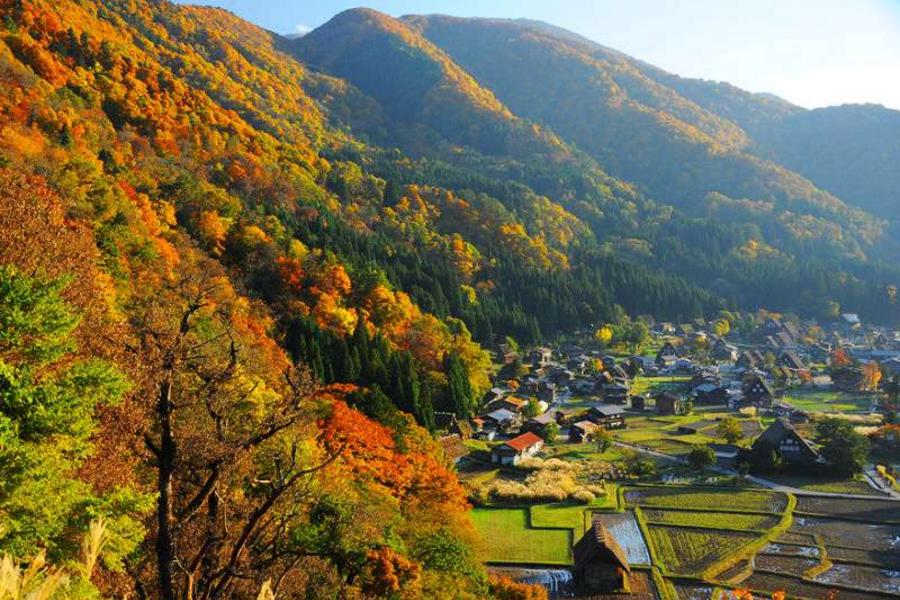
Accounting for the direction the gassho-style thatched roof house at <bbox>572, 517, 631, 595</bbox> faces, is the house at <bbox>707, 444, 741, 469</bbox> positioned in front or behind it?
behind

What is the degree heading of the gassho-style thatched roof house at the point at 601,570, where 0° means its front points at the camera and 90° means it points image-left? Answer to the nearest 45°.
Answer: approximately 0°

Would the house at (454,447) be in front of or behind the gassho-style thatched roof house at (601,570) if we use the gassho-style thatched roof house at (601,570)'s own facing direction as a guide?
behind
